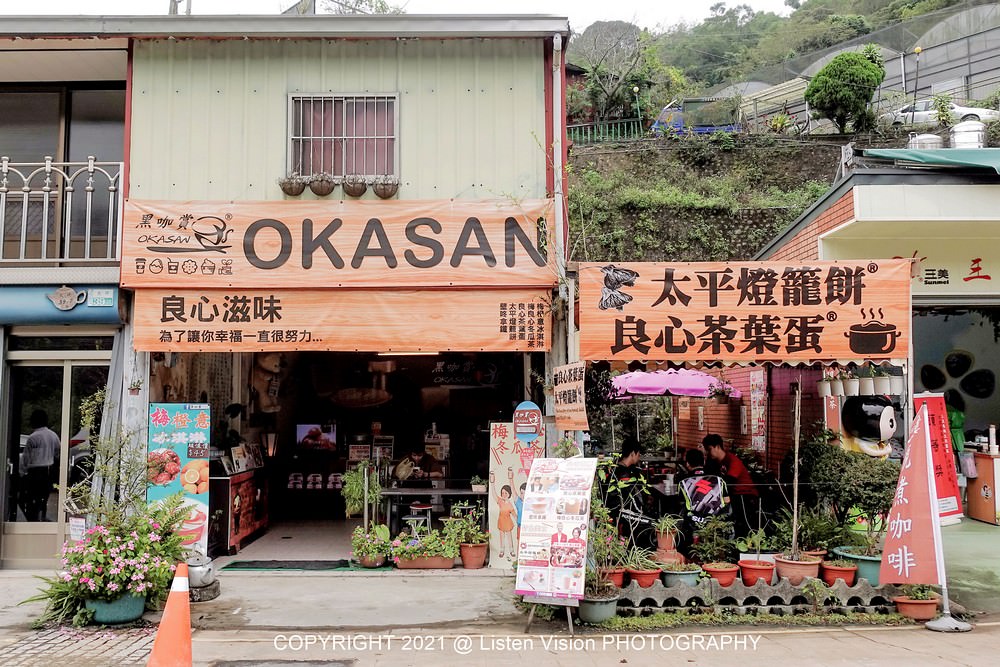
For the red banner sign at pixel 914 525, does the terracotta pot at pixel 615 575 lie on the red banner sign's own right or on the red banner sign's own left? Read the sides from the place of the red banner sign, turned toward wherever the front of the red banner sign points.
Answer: on the red banner sign's own right

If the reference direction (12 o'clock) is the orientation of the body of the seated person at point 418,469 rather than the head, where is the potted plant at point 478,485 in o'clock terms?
The potted plant is roughly at 11 o'clock from the seated person.

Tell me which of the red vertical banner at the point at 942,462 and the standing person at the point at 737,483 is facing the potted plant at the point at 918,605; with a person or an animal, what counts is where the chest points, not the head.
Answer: the red vertical banner

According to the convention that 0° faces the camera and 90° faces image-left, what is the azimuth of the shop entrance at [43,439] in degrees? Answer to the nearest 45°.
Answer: approximately 0°

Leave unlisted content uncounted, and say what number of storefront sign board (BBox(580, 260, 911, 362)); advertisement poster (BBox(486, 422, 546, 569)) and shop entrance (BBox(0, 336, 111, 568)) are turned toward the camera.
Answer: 3

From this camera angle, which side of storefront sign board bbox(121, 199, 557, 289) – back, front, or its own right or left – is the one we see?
front

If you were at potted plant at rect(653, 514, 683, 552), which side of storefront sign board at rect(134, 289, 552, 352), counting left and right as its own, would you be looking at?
left

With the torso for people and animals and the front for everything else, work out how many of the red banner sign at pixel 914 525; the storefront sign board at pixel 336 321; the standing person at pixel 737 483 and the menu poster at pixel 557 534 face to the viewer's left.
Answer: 1

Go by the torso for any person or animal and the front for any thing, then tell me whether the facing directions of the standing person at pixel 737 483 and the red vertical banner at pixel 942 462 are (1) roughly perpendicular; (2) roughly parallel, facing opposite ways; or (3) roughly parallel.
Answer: roughly perpendicular

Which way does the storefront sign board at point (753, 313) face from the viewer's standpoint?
toward the camera

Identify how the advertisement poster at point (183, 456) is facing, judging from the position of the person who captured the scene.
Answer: facing the viewer

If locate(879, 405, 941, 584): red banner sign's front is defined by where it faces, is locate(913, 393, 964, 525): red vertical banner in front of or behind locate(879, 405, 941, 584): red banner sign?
behind

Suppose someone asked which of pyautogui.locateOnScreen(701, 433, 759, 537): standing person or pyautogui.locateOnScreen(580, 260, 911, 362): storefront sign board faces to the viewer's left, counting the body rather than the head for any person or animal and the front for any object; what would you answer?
the standing person

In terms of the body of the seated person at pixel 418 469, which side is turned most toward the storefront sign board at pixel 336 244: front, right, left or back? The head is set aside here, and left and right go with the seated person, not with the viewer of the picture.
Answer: front

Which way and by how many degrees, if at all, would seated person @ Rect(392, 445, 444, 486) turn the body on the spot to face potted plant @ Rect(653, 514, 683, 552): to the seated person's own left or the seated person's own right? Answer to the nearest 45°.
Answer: approximately 45° to the seated person's own left

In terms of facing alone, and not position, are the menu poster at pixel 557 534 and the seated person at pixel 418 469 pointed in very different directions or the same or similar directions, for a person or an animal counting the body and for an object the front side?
same or similar directions

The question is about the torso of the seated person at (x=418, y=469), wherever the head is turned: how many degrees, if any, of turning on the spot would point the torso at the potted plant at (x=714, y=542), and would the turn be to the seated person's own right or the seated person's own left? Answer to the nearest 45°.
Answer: approximately 45° to the seated person's own left

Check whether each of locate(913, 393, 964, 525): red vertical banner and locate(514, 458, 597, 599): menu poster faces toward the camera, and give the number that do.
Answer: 2

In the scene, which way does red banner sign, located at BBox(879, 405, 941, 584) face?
toward the camera

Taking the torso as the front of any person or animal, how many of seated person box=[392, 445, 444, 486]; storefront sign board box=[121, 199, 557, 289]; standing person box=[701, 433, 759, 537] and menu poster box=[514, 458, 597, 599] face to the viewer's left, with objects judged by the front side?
1
